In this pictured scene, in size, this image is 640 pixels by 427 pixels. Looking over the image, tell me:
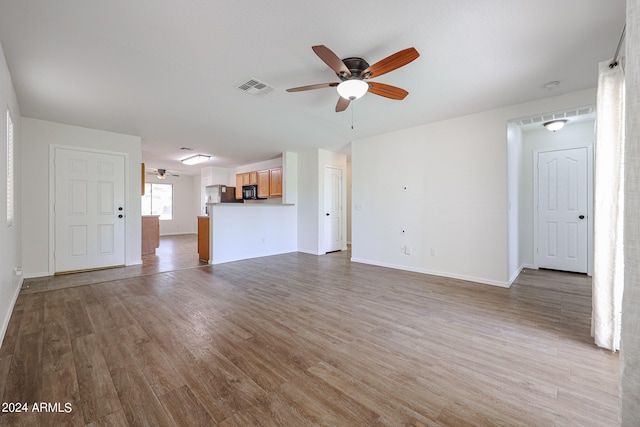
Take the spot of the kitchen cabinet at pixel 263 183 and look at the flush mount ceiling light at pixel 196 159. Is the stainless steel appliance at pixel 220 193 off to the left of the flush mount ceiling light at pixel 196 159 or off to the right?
right

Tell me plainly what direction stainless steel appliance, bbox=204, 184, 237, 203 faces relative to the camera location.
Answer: facing the viewer and to the left of the viewer

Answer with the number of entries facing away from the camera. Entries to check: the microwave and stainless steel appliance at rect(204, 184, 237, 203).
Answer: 0

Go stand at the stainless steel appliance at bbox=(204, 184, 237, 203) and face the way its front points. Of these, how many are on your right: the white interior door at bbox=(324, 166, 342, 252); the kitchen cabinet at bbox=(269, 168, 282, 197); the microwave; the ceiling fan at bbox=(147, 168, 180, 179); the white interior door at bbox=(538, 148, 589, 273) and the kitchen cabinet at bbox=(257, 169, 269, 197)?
1

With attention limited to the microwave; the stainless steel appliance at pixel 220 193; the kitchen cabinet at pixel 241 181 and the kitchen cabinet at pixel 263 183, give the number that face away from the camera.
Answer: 0

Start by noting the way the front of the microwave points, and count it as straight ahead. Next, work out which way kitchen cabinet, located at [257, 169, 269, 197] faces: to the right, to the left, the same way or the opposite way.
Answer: the same way

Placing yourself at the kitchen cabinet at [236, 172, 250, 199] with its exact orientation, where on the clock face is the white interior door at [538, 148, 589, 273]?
The white interior door is roughly at 9 o'clock from the kitchen cabinet.

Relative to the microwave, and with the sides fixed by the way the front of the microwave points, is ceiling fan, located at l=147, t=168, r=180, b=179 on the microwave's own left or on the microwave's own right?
on the microwave's own right

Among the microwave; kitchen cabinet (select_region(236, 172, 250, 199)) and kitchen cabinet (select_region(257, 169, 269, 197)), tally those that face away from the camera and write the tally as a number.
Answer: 0

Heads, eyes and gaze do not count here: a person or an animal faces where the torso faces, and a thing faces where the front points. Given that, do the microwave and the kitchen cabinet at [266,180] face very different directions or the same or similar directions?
same or similar directions

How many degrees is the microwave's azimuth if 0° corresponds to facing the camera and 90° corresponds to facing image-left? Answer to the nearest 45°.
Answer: approximately 45°

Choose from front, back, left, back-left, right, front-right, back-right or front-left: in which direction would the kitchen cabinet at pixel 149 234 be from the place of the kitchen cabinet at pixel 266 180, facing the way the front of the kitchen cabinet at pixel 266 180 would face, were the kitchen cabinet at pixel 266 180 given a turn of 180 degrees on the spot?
back-left

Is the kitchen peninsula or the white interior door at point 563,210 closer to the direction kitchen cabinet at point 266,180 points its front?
the kitchen peninsula

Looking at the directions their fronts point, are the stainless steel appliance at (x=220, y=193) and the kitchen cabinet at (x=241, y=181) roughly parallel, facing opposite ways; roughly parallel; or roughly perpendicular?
roughly parallel

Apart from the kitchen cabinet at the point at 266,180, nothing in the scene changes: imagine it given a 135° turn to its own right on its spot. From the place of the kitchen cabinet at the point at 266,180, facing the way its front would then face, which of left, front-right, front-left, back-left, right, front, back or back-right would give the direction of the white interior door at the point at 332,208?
back-right
